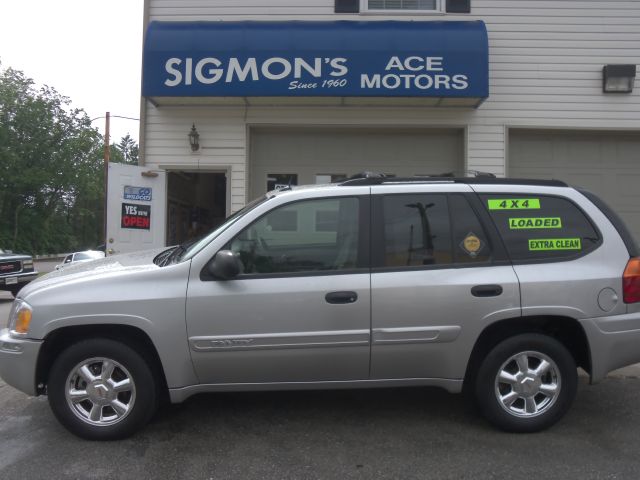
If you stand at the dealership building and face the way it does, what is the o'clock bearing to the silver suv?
The silver suv is roughly at 12 o'clock from the dealership building.

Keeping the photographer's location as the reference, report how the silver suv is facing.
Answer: facing to the left of the viewer

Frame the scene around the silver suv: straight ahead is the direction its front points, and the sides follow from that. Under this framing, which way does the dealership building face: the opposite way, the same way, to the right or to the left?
to the left

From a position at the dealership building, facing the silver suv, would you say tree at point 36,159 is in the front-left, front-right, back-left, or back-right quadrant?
back-right

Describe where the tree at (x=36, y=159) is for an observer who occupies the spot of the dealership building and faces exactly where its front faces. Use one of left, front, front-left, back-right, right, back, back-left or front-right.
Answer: back-right

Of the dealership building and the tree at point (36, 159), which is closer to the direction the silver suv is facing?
the tree

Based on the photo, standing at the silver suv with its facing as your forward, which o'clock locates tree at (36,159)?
The tree is roughly at 2 o'clock from the silver suv.

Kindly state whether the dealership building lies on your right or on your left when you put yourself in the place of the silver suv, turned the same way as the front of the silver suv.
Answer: on your right

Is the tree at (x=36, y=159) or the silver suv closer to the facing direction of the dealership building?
the silver suv

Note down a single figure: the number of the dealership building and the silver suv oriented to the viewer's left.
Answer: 1

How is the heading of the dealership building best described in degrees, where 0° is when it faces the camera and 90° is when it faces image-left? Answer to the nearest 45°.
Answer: approximately 0°
